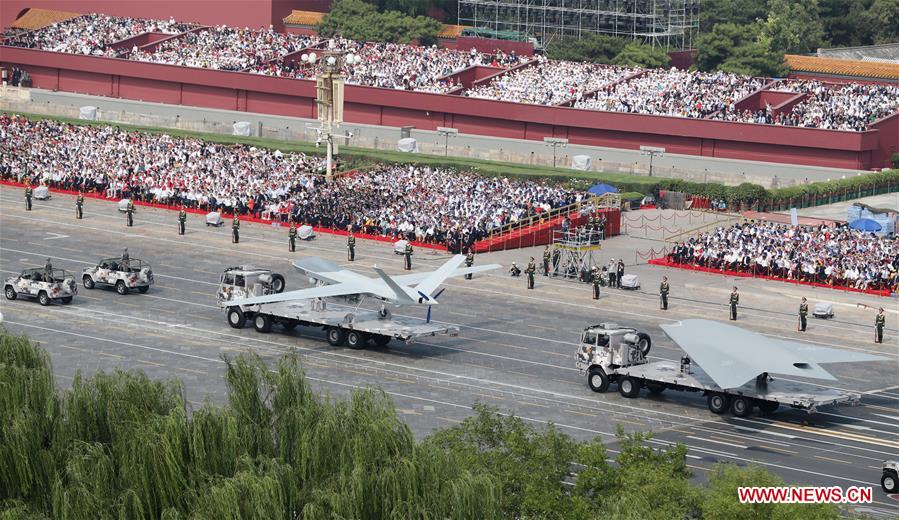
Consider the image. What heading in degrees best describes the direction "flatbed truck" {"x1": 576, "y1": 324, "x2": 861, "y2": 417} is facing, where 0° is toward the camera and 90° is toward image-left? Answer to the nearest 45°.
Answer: approximately 135°
